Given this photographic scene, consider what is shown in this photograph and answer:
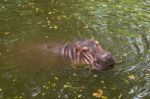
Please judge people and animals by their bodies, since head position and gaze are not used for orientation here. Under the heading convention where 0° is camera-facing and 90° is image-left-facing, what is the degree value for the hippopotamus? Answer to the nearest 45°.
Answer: approximately 315°
